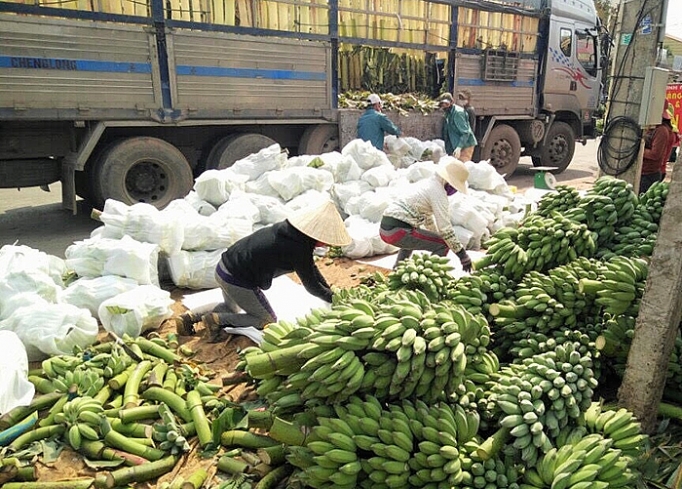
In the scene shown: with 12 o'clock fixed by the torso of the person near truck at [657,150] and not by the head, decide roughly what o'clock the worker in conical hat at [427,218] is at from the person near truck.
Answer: The worker in conical hat is roughly at 10 o'clock from the person near truck.

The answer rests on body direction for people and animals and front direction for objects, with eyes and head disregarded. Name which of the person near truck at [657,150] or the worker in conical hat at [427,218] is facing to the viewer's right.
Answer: the worker in conical hat

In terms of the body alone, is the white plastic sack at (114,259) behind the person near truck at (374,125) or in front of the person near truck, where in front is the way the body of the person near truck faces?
behind

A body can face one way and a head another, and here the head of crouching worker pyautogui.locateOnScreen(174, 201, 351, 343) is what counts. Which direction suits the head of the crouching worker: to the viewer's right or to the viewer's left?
to the viewer's right

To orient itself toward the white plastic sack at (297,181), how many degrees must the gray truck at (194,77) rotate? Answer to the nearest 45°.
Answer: approximately 90° to its right

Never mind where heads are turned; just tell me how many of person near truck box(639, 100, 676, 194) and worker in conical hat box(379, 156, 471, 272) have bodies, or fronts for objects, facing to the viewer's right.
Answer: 1

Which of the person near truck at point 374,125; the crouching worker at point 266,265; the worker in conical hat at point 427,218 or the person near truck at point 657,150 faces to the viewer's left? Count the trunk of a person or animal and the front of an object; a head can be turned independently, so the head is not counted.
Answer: the person near truck at point 657,150

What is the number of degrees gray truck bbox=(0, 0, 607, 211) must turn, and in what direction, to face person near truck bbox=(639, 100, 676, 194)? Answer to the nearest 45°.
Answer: approximately 45° to its right

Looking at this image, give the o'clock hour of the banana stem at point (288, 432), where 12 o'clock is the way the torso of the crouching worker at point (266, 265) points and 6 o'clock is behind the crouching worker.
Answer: The banana stem is roughly at 3 o'clock from the crouching worker.

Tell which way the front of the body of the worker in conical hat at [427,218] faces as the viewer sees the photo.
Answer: to the viewer's right

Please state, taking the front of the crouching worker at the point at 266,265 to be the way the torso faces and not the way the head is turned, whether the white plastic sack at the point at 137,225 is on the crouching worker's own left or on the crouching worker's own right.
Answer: on the crouching worker's own left

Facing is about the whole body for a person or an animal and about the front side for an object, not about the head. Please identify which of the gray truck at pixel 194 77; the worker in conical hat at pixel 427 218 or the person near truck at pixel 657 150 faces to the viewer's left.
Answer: the person near truck

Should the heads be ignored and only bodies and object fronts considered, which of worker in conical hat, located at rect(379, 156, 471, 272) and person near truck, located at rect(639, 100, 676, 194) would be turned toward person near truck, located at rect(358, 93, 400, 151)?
person near truck, located at rect(639, 100, 676, 194)

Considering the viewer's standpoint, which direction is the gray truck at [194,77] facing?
facing away from the viewer and to the right of the viewer

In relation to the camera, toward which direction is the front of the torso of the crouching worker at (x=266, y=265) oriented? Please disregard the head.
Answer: to the viewer's right
